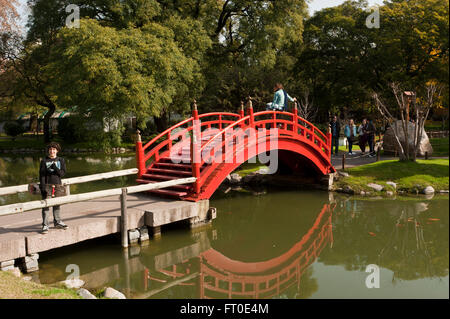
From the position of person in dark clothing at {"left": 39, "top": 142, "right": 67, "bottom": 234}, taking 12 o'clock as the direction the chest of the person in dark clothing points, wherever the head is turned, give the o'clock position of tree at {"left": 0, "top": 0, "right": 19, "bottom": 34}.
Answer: The tree is roughly at 6 o'clock from the person in dark clothing.

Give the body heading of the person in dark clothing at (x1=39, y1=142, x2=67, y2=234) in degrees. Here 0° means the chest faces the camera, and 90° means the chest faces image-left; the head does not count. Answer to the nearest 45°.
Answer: approximately 0°

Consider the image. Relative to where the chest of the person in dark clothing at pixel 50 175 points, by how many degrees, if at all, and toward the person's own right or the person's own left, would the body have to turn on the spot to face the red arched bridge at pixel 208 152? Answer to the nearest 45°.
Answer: approximately 135° to the person's own left

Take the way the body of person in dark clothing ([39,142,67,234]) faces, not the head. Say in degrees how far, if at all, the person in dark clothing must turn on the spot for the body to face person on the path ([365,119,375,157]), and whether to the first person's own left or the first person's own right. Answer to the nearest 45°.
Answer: approximately 135° to the first person's own left
